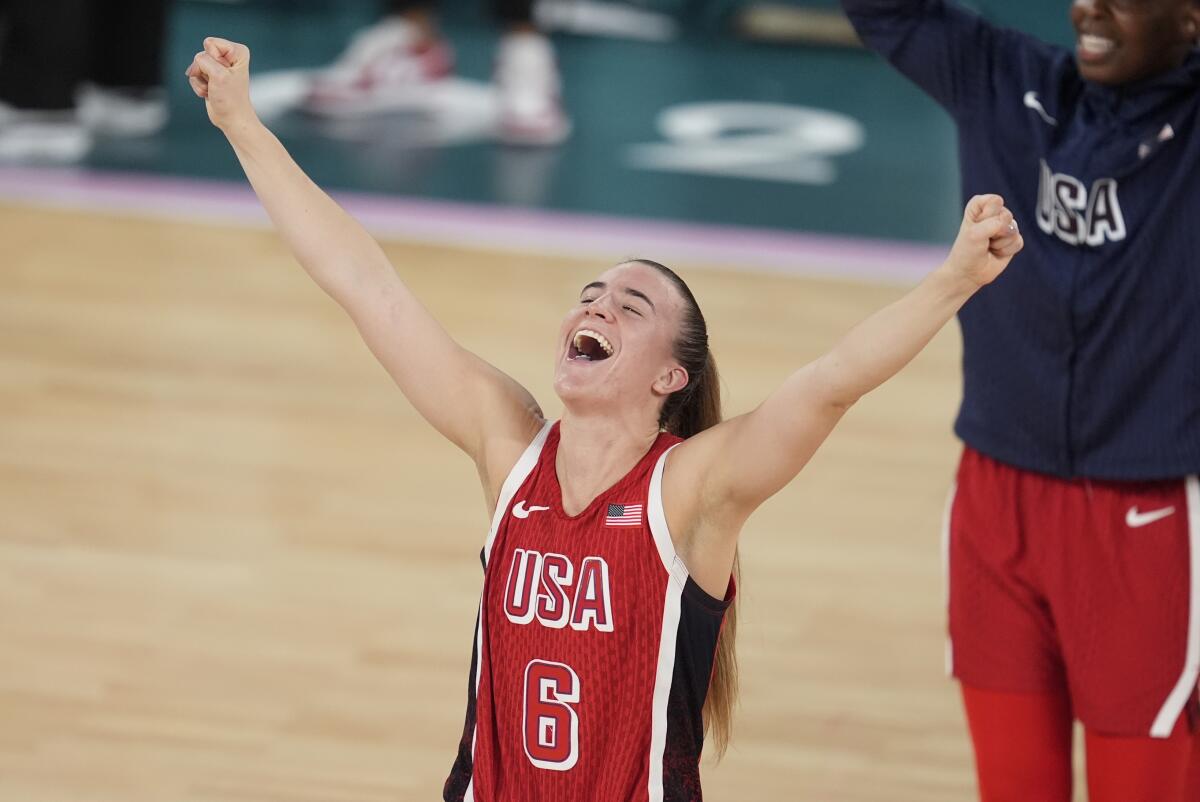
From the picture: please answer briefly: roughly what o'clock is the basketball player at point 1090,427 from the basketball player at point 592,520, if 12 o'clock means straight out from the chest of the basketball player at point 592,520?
the basketball player at point 1090,427 is roughly at 7 o'clock from the basketball player at point 592,520.

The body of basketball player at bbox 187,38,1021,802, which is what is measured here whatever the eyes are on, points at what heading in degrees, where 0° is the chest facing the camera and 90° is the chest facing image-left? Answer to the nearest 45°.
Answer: approximately 45°

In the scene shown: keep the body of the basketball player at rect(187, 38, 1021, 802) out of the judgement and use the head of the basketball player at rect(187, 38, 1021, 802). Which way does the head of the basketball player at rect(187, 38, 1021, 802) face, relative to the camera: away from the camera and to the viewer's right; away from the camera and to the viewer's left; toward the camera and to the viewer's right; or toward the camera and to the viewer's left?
toward the camera and to the viewer's left
